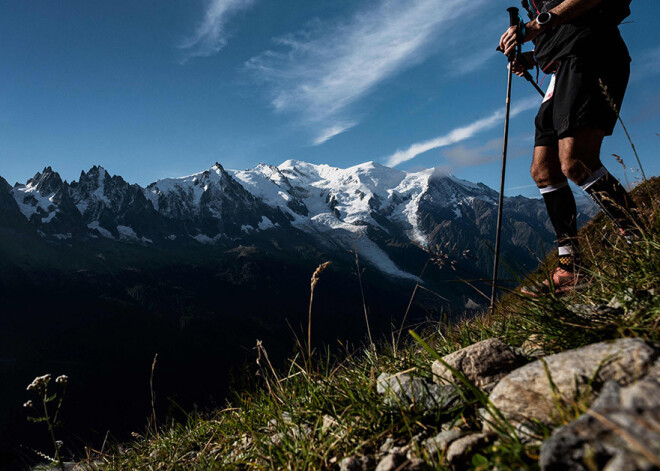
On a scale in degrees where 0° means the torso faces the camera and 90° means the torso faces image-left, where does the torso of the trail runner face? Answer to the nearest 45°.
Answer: approximately 90°

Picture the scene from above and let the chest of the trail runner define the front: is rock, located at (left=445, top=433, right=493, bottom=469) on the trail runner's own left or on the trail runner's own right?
on the trail runner's own left

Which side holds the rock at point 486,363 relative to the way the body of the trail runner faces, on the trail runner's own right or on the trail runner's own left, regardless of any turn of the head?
on the trail runner's own left

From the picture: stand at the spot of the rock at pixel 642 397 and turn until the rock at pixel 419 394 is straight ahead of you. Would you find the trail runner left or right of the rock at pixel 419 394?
right

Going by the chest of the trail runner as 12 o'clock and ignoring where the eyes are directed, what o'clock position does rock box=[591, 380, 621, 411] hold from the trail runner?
The rock is roughly at 9 o'clock from the trail runner.

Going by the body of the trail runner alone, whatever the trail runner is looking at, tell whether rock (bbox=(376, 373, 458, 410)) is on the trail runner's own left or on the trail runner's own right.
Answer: on the trail runner's own left

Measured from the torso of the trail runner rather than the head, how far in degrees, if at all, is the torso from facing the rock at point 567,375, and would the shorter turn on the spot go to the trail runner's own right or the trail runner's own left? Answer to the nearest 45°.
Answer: approximately 90° to the trail runner's own left

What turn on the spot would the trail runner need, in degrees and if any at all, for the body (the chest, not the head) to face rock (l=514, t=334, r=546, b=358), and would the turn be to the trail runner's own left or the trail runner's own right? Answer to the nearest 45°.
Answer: approximately 90° to the trail runner's own left
